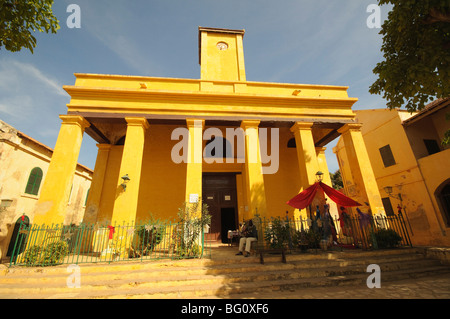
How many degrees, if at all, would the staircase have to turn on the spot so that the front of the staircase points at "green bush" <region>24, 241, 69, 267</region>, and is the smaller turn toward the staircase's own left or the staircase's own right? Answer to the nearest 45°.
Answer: approximately 90° to the staircase's own right

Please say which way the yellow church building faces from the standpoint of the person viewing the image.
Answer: facing the viewer

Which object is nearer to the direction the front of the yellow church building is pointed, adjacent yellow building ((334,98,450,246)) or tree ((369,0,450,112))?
the tree

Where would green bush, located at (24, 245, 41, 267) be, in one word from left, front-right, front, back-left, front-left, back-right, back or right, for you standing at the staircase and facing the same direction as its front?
right

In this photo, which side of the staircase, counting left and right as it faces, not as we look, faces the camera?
front

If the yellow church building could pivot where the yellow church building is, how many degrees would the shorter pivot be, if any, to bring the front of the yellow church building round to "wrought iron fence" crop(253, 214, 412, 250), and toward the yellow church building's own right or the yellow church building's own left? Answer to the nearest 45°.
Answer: approximately 90° to the yellow church building's own left
